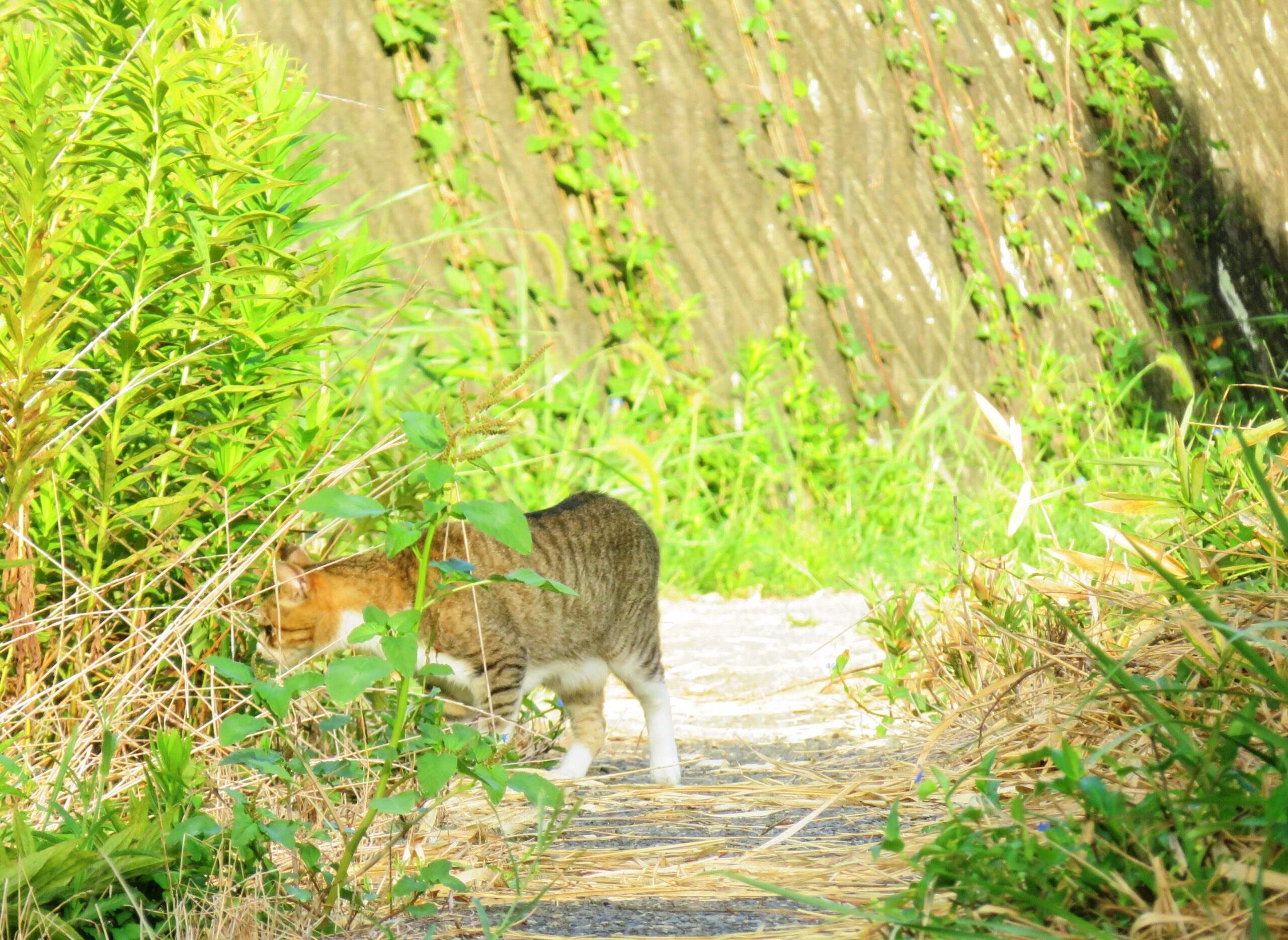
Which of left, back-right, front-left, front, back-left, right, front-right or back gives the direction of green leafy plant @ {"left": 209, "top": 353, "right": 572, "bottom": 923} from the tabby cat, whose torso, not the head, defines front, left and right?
left

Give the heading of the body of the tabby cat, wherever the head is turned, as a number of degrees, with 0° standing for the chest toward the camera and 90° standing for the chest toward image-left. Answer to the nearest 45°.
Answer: approximately 90°
